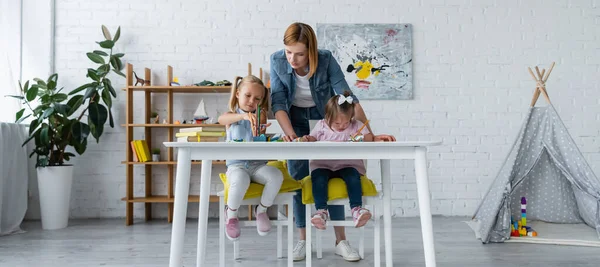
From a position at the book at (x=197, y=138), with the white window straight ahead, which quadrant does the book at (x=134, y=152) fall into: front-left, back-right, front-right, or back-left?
front-right

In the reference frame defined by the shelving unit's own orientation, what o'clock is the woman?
The woman is roughly at 11 o'clock from the shelving unit.

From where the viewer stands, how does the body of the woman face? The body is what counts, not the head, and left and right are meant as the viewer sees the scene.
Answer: facing the viewer

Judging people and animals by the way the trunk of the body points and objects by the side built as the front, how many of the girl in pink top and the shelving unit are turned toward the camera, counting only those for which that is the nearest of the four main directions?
2

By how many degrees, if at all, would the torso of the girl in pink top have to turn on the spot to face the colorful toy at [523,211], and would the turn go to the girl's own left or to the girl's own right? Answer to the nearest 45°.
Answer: approximately 135° to the girl's own left

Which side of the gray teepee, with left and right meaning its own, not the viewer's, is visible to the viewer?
front

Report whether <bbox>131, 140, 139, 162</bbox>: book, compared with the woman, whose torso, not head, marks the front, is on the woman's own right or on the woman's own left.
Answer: on the woman's own right

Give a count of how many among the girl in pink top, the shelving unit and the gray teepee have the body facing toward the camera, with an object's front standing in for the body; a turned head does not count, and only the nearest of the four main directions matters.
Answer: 3

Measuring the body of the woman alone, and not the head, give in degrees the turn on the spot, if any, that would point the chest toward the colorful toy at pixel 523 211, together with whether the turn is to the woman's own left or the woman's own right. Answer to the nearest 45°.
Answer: approximately 135° to the woman's own left

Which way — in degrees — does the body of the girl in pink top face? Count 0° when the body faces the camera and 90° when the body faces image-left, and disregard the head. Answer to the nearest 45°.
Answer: approximately 0°

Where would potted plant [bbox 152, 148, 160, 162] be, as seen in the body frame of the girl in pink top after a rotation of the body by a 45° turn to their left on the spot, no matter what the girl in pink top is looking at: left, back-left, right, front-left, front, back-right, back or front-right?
back

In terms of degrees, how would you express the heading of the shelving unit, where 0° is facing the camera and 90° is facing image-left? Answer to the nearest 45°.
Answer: approximately 0°

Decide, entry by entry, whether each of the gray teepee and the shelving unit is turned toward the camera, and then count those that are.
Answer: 2
